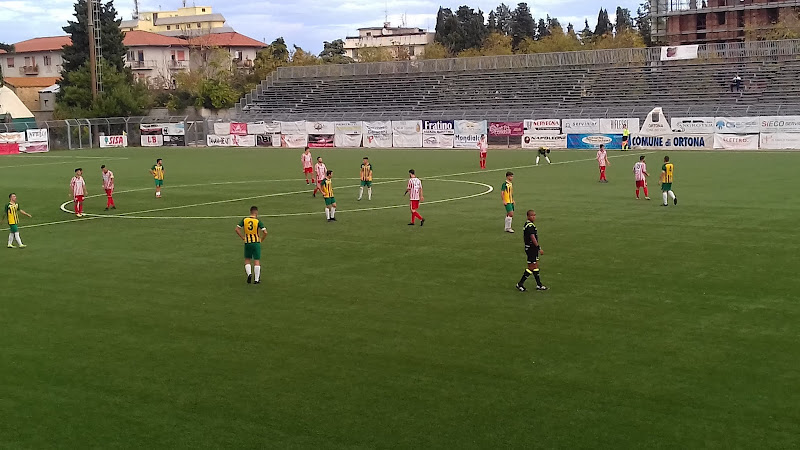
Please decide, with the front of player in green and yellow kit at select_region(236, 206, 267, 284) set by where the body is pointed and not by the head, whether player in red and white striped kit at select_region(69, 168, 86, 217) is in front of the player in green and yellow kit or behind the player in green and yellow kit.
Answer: in front

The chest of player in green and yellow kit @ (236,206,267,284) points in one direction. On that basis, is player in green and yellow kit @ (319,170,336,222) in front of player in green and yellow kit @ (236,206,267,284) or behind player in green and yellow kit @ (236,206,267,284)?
in front

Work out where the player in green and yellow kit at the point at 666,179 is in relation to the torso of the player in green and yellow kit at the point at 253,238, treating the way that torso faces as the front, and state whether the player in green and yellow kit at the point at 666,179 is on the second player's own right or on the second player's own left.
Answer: on the second player's own right

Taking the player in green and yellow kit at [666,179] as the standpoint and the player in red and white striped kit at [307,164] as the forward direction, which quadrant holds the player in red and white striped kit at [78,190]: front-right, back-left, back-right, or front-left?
front-left

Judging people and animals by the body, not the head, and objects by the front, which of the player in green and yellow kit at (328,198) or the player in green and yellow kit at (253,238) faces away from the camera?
the player in green and yellow kit at (253,238)

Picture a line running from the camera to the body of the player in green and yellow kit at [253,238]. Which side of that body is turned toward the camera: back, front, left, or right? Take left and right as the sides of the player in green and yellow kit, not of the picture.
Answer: back

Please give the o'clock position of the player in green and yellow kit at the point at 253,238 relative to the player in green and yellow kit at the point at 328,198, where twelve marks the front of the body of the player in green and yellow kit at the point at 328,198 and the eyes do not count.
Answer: the player in green and yellow kit at the point at 253,238 is roughly at 2 o'clock from the player in green and yellow kit at the point at 328,198.

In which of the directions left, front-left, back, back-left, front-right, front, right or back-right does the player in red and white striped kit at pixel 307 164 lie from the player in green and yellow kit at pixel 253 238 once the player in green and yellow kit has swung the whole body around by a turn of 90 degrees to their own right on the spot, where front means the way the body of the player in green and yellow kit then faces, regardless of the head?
left

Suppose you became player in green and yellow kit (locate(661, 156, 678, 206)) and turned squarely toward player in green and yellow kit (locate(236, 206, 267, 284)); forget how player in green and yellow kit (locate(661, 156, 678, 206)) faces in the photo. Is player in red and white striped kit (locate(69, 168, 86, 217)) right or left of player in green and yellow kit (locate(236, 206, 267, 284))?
right

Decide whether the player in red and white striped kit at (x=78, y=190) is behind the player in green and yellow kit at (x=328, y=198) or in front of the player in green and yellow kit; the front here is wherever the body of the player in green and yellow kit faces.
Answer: behind

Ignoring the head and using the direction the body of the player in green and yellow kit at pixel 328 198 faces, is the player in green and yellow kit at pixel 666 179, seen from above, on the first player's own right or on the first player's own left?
on the first player's own left

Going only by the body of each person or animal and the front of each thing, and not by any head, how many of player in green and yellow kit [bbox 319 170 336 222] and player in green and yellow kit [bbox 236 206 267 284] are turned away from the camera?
1
